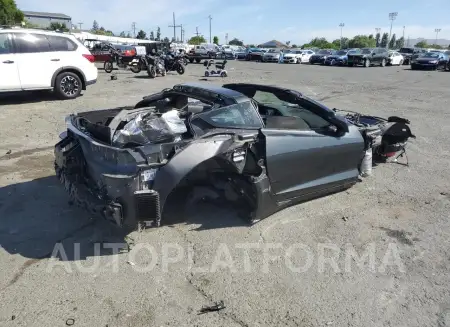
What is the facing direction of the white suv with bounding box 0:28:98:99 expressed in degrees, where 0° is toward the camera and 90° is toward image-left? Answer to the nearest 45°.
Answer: approximately 90°

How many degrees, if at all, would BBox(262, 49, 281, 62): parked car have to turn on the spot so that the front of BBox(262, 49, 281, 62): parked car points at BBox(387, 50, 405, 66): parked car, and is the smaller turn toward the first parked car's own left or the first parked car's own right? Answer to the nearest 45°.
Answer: approximately 135° to the first parked car's own left

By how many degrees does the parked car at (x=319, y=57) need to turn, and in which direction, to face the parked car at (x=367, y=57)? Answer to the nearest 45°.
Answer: approximately 90° to its left

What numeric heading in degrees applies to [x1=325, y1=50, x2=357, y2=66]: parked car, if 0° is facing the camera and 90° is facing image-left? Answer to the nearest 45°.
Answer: approximately 45°
